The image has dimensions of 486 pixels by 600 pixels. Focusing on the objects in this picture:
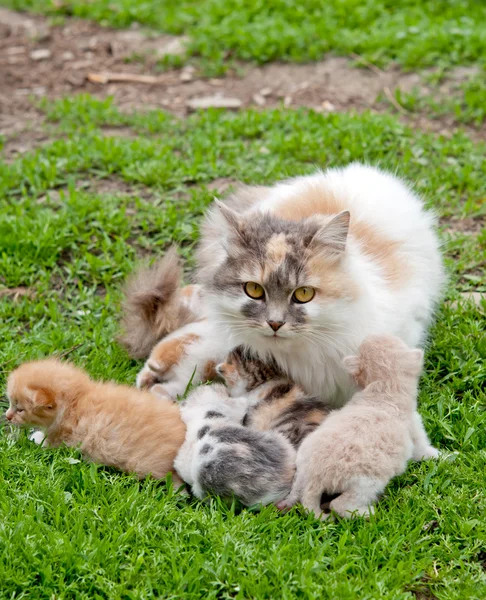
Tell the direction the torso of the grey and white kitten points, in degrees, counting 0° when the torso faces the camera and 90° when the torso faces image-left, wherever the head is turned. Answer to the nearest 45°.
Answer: approximately 135°

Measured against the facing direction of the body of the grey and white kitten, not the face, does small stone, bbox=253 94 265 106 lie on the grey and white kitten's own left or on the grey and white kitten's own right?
on the grey and white kitten's own right

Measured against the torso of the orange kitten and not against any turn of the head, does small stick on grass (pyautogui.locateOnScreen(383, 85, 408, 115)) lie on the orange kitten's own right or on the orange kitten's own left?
on the orange kitten's own right

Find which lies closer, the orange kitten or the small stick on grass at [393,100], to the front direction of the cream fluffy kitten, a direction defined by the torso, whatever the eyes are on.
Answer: the small stick on grass

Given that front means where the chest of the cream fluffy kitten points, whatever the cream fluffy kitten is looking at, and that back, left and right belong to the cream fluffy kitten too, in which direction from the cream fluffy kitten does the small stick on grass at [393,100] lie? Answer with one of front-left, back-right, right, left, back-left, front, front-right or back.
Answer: front-left

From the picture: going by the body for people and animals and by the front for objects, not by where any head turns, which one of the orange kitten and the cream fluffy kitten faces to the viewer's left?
the orange kitten

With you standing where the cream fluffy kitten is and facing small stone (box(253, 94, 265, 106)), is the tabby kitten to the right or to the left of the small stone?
left

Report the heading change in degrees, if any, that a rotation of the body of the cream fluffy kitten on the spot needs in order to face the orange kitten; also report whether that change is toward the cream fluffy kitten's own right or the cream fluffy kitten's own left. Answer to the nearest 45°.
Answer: approximately 135° to the cream fluffy kitten's own left

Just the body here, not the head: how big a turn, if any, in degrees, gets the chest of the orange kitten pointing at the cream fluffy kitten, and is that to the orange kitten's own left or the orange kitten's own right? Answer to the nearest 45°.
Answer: approximately 135° to the orange kitten's own left

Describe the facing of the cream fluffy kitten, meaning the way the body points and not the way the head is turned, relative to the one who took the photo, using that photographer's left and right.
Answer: facing away from the viewer and to the right of the viewer

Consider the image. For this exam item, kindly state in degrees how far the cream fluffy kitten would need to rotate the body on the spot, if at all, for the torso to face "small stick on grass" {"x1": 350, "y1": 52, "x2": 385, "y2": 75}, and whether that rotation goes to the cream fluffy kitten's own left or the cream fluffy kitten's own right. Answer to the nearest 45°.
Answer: approximately 45° to the cream fluffy kitten's own left

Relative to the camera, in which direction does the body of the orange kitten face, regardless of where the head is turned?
to the viewer's left

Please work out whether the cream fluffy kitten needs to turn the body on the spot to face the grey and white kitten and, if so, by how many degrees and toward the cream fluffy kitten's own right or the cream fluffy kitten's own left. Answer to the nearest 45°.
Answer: approximately 135° to the cream fluffy kitten's own left

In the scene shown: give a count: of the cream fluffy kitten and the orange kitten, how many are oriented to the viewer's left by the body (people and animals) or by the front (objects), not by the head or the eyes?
1
